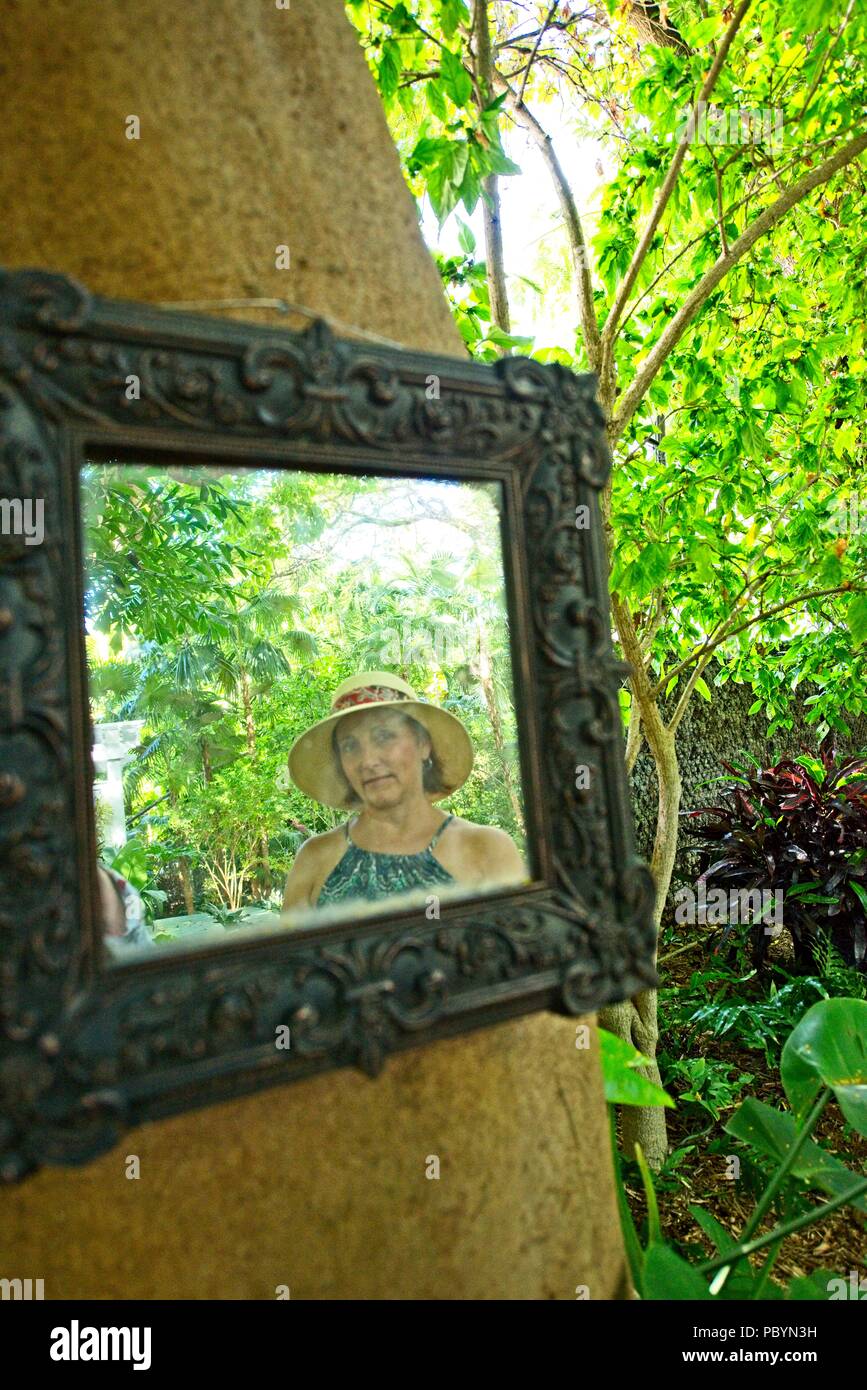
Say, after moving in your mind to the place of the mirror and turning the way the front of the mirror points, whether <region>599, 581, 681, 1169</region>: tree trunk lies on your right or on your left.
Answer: on your left
